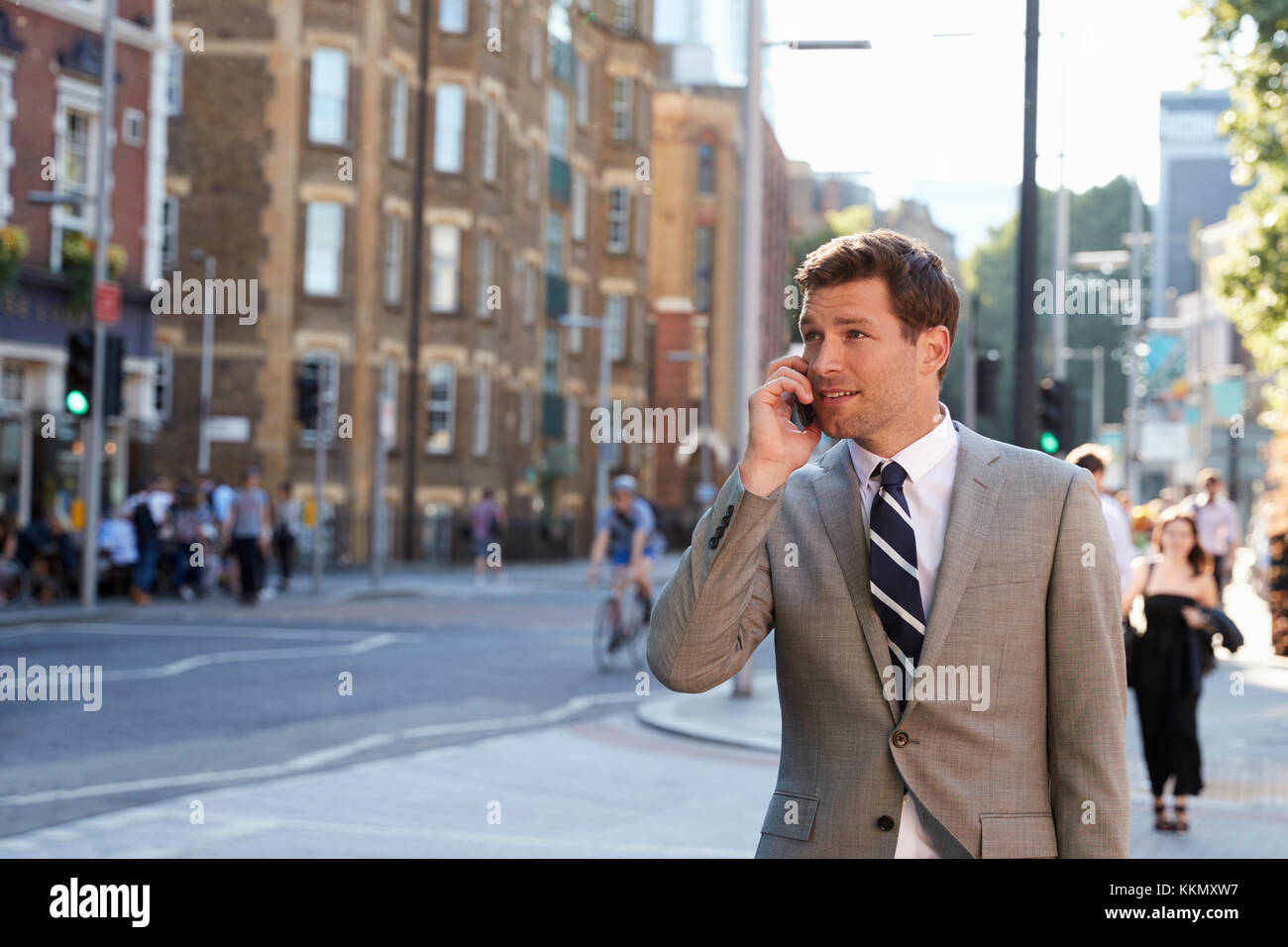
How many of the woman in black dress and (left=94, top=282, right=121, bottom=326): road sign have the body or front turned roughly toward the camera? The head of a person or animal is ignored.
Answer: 2

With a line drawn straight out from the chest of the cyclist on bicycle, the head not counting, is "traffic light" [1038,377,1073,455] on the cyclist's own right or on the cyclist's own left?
on the cyclist's own left

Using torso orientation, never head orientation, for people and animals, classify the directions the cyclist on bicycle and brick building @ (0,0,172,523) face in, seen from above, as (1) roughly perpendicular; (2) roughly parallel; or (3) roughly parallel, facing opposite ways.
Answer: roughly perpendicular

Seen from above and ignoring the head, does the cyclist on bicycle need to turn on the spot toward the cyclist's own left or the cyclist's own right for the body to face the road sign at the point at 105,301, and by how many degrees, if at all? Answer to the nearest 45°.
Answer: approximately 90° to the cyclist's own right

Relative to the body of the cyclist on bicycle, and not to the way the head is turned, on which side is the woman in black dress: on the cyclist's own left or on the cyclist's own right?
on the cyclist's own left

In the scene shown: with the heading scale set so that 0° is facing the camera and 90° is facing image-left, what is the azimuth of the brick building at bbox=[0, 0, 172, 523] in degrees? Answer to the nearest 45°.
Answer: approximately 315°

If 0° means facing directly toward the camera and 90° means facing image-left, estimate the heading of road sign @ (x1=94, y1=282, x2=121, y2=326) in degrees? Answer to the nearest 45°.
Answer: approximately 0°

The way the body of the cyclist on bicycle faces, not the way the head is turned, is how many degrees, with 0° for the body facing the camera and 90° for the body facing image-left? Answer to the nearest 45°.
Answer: approximately 45°

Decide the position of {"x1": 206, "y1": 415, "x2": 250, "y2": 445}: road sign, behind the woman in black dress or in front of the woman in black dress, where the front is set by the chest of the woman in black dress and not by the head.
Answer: behind
